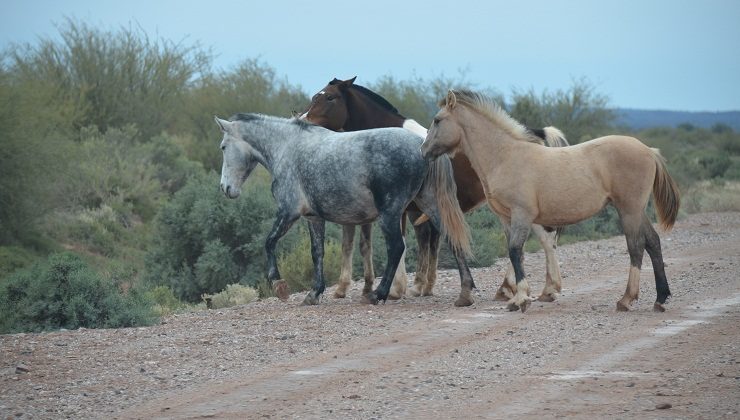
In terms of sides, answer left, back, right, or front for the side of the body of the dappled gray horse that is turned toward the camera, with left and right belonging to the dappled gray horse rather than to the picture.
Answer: left

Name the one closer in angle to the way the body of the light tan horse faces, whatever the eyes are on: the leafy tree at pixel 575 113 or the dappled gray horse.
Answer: the dappled gray horse

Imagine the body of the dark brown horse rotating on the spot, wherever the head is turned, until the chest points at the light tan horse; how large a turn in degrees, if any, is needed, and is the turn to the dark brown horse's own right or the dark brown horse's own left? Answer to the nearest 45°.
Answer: approximately 135° to the dark brown horse's own left

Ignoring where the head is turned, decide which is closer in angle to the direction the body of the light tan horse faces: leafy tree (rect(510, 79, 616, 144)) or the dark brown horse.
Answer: the dark brown horse

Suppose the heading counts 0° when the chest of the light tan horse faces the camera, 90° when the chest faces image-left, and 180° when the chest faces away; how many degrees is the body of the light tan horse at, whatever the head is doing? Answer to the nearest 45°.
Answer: approximately 90°

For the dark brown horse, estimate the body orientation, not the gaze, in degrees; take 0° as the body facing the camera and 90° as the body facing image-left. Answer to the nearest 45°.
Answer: approximately 90°

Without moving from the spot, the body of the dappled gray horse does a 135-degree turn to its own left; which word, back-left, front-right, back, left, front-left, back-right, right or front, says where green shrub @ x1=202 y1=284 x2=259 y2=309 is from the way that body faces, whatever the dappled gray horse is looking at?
back

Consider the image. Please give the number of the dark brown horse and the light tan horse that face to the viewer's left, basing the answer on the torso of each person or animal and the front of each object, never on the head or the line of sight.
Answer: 2

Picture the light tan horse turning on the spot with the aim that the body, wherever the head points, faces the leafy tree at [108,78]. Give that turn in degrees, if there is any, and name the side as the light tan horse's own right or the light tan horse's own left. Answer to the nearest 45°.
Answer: approximately 45° to the light tan horse's own right

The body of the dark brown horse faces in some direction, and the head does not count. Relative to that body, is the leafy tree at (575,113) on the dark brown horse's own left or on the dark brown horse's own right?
on the dark brown horse's own right
